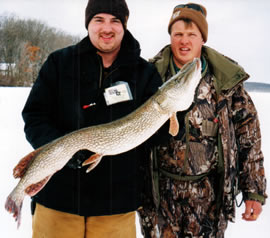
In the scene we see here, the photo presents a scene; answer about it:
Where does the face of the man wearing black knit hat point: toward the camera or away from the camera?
toward the camera

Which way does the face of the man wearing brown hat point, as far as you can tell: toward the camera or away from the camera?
toward the camera

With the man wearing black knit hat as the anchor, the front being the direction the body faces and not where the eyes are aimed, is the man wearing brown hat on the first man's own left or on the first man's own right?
on the first man's own left

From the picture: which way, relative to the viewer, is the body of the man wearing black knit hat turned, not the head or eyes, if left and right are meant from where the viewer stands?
facing the viewer
